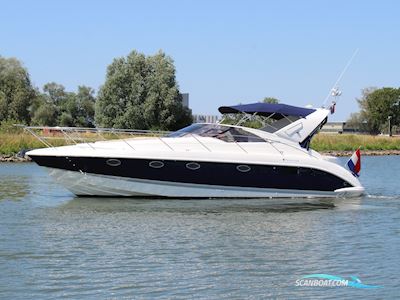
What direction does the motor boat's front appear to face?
to the viewer's left
